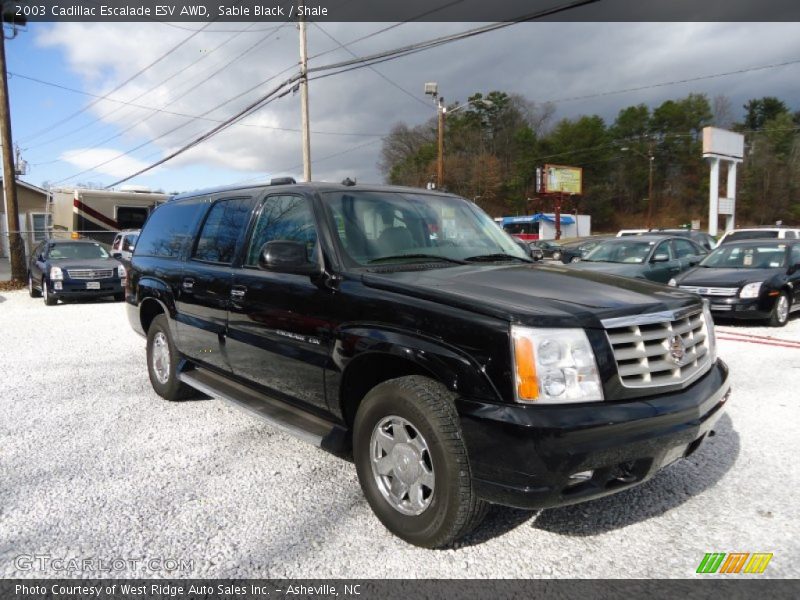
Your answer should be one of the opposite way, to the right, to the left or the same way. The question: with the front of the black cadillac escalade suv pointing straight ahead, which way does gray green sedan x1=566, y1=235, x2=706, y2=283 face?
to the right

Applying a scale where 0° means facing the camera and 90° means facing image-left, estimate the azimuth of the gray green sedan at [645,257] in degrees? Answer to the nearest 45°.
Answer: approximately 45°

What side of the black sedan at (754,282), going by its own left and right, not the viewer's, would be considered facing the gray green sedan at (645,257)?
right

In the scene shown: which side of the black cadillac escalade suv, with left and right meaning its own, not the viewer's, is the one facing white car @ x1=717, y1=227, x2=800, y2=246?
left

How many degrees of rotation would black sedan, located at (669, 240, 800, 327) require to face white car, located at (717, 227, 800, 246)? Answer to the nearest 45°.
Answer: approximately 135° to its right

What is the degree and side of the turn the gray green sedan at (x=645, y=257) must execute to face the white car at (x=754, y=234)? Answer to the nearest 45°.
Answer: approximately 135° to its right

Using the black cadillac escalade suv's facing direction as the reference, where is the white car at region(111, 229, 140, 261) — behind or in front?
behind

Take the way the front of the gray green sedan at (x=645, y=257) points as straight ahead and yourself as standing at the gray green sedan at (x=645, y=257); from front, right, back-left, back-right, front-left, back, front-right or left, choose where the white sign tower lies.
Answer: back-right

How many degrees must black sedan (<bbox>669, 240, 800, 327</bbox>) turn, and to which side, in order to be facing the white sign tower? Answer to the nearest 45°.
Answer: approximately 135° to its right
